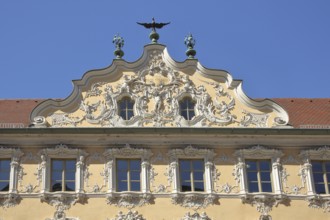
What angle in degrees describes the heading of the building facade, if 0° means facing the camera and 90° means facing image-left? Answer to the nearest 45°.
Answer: approximately 0°
